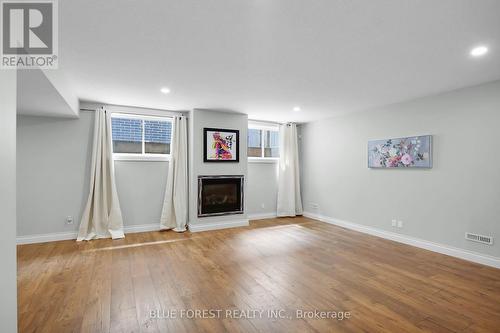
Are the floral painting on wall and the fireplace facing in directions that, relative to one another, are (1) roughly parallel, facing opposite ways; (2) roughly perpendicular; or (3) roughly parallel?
roughly perpendicular

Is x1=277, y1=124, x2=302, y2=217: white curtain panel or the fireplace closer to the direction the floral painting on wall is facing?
the fireplace

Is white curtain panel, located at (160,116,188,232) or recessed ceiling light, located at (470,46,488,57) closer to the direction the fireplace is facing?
the recessed ceiling light

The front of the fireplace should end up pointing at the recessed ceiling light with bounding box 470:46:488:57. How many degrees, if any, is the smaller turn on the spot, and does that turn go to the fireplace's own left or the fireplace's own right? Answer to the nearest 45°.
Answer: approximately 45° to the fireplace's own left

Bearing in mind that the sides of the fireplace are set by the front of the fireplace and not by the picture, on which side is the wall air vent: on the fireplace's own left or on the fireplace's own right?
on the fireplace's own left

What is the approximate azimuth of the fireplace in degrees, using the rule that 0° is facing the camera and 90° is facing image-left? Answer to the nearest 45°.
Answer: approximately 0°

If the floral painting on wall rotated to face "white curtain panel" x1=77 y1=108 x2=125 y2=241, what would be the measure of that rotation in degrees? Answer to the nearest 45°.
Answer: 0° — it already faces it

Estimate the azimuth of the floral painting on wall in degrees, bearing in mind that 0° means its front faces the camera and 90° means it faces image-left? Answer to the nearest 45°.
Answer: approximately 45°

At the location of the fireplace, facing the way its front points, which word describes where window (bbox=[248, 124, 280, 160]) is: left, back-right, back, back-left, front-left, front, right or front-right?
back-left

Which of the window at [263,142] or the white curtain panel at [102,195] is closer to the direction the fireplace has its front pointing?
the white curtain panel
